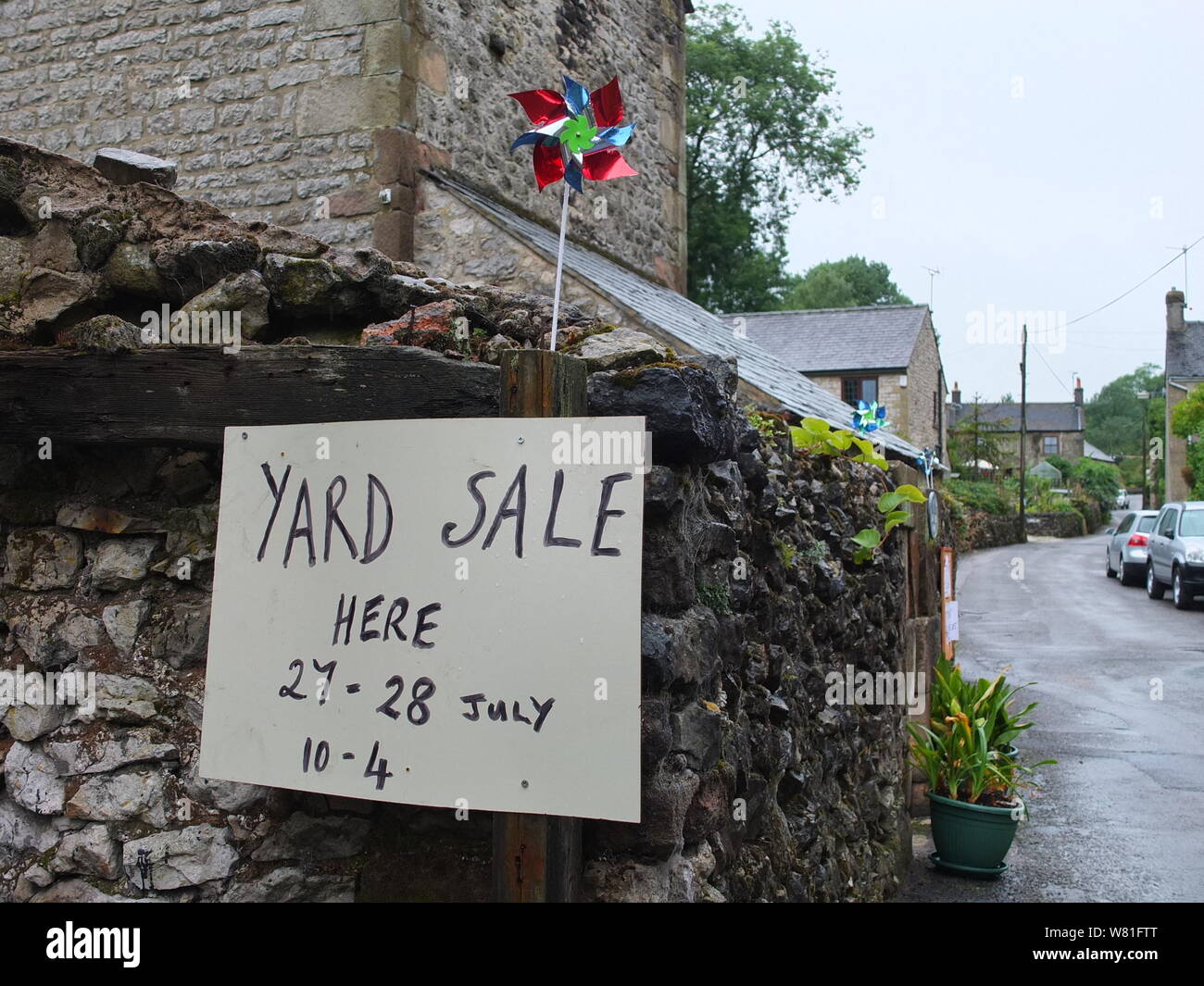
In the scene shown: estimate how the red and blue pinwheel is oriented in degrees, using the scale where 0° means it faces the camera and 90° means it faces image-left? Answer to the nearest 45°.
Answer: approximately 0°

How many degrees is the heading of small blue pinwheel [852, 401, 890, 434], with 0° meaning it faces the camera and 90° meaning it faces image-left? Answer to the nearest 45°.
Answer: approximately 0°

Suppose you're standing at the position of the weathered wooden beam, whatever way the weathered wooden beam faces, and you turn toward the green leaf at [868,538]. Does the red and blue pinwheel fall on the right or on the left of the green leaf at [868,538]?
right

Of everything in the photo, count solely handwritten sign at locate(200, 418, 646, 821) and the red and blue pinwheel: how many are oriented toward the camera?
2

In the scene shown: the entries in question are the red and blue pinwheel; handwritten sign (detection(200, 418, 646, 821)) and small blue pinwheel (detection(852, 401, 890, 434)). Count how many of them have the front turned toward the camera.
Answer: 3

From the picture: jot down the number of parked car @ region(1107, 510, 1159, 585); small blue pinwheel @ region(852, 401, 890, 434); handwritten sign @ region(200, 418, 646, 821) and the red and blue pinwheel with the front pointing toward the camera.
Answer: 3

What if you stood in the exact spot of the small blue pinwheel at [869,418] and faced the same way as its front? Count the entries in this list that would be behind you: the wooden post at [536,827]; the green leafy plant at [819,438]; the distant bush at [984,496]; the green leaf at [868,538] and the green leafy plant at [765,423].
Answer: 1

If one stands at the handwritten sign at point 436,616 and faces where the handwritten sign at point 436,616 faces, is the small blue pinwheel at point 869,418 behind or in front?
behind

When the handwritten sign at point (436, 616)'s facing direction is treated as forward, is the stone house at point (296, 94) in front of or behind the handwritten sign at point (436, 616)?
behind

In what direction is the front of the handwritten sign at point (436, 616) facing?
toward the camera
